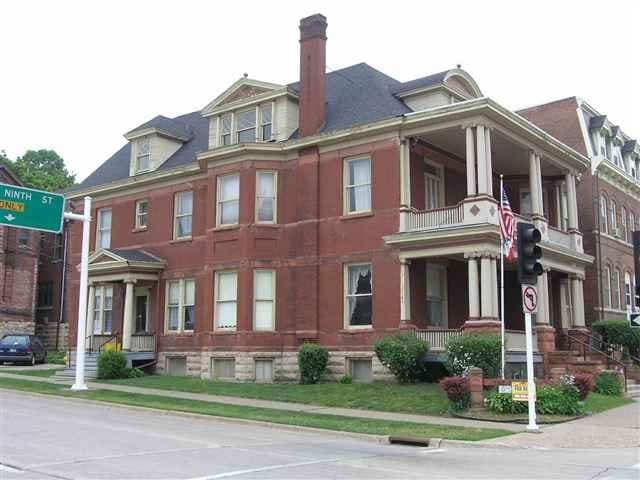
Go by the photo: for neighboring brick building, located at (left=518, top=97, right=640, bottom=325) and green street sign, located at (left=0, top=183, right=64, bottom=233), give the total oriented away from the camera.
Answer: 0

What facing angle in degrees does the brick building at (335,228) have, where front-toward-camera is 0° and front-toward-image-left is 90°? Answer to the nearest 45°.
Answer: approximately 315°

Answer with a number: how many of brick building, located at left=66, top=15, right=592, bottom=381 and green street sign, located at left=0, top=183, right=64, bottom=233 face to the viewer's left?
0

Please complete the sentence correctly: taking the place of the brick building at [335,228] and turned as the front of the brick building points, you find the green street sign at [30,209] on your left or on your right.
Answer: on your right

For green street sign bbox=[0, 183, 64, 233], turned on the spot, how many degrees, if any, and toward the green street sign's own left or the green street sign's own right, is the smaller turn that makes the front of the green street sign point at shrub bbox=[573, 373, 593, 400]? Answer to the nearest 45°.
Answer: approximately 45° to the green street sign's own left

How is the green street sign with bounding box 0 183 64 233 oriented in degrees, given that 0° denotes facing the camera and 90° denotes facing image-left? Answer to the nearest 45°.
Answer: approximately 0°

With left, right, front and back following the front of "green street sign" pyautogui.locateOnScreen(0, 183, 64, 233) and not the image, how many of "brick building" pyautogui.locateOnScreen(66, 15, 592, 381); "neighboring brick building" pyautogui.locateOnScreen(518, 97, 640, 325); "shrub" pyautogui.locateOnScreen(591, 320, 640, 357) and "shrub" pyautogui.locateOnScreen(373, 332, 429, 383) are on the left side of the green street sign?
4

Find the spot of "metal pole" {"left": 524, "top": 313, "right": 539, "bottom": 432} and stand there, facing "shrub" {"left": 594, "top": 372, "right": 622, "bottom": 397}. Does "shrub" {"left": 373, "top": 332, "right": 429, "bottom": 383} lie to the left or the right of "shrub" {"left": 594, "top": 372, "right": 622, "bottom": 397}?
left

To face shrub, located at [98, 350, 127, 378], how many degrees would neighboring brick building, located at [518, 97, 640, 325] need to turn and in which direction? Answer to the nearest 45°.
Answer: approximately 90° to its right

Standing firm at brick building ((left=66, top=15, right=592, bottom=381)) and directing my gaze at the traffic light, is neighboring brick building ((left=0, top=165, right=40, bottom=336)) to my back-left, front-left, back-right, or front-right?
back-right

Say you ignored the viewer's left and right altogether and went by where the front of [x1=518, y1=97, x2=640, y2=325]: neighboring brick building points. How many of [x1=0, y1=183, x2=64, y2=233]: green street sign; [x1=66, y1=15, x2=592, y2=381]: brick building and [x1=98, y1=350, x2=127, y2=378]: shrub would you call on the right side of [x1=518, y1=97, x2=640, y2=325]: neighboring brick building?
3

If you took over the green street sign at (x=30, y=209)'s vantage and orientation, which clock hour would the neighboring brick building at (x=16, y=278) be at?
The neighboring brick building is roughly at 6 o'clock from the green street sign.
